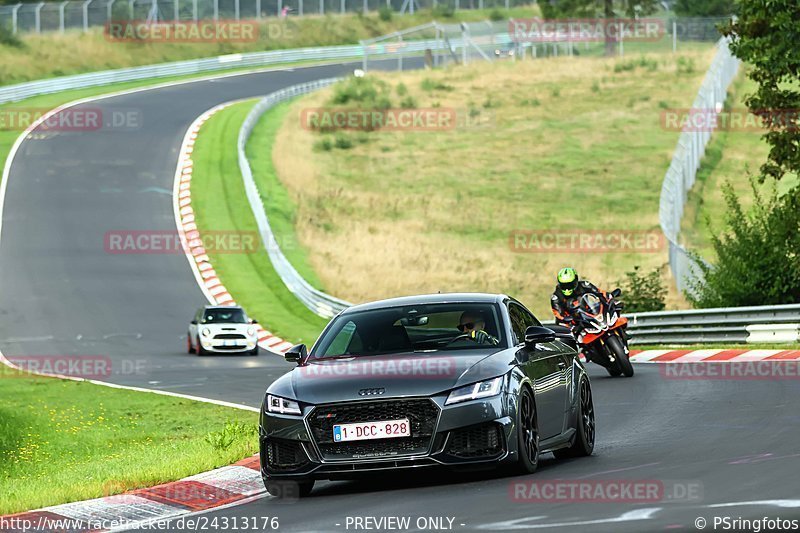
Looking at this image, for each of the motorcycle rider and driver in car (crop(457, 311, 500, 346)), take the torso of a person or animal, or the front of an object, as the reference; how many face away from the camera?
0

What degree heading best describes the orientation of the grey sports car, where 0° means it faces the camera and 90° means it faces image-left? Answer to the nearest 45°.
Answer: approximately 45°

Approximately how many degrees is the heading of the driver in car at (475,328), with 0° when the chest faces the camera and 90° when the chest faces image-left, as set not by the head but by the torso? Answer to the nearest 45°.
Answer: approximately 45°

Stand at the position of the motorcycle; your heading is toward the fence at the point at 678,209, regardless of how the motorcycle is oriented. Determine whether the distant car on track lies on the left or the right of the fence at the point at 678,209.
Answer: left

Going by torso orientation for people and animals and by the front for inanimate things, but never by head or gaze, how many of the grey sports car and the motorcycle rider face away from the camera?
0

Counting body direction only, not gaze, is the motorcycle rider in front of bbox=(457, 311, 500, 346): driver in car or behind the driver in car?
behind

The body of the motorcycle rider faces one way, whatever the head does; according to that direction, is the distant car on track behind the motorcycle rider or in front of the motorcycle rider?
behind

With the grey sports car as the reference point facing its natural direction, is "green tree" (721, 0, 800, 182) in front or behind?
behind

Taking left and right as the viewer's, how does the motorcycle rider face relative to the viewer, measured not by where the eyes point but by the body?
facing the viewer and to the right of the viewer
